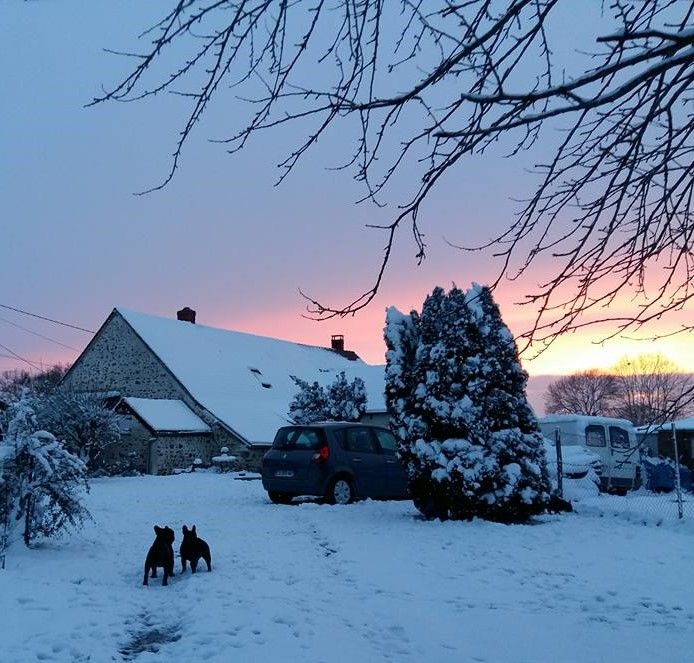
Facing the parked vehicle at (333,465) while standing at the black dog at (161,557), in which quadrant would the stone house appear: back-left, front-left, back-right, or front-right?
front-left

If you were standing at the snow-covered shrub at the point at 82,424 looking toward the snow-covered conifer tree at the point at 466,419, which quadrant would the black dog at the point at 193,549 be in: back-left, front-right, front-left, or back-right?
front-right

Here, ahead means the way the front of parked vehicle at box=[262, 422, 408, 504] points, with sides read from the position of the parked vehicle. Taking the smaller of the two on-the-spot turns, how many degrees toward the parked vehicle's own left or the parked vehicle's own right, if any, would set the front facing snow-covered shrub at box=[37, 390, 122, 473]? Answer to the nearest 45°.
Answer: approximately 90° to the parked vehicle's own left

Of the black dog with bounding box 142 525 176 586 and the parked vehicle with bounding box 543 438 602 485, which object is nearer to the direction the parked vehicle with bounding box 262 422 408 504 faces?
the parked vehicle

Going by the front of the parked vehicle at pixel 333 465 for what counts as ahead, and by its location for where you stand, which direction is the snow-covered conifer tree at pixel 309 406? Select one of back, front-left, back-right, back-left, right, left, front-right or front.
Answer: front-left
